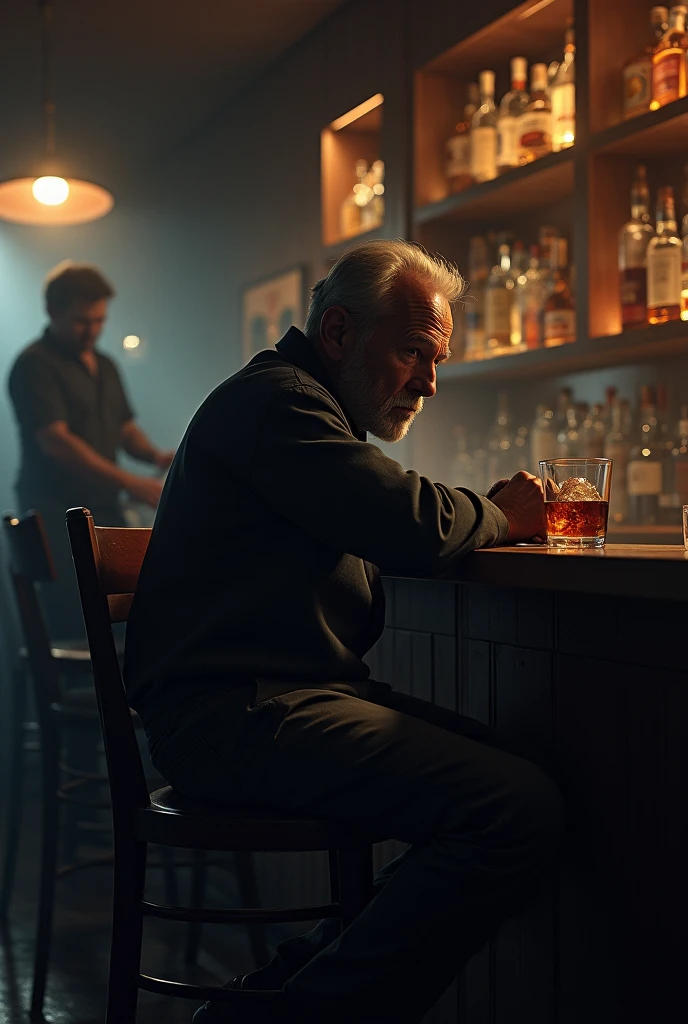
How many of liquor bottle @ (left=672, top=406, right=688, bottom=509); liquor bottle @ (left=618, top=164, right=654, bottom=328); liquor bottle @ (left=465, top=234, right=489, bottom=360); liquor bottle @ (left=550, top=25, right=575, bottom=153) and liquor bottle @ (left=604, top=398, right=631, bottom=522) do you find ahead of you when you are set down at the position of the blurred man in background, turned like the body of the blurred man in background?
5

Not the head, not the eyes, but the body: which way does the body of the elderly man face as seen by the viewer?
to the viewer's right

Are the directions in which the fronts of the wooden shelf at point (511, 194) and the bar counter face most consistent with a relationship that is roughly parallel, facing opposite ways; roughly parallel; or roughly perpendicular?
roughly parallel

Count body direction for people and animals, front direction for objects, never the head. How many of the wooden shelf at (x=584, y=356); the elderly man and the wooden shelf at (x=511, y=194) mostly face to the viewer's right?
1

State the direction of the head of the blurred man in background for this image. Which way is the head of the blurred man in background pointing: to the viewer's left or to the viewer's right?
to the viewer's right

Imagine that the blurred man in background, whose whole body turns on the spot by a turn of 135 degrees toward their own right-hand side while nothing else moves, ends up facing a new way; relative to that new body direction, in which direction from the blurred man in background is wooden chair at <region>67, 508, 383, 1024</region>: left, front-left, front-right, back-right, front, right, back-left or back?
left

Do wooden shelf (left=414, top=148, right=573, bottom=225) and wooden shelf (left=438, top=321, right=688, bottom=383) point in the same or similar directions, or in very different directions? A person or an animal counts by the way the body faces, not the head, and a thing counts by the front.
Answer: same or similar directions

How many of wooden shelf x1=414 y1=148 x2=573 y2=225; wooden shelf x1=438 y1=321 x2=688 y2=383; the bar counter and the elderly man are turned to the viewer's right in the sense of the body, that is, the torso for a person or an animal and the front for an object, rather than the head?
1

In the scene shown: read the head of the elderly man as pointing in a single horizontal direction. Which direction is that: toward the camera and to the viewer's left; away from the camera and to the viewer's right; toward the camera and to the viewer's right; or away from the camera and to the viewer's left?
toward the camera and to the viewer's right

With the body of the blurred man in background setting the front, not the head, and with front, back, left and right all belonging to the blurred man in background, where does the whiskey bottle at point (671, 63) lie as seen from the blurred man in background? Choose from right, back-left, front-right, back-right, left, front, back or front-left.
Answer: front

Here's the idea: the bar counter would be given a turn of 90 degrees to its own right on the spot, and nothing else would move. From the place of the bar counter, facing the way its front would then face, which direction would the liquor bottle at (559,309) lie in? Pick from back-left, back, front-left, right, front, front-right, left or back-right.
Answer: front-right

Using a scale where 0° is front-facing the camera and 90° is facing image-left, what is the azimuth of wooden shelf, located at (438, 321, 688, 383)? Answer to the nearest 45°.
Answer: approximately 45°

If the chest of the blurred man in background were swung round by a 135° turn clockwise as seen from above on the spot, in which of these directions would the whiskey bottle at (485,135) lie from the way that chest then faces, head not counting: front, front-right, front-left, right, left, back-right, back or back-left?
back-left

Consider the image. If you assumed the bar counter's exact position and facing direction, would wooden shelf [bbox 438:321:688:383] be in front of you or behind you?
behind

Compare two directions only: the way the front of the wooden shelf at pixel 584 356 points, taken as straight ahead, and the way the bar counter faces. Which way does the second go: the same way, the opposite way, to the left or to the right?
the same way

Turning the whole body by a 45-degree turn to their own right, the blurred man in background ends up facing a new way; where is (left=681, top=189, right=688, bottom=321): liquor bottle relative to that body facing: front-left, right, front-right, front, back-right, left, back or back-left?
front-left
